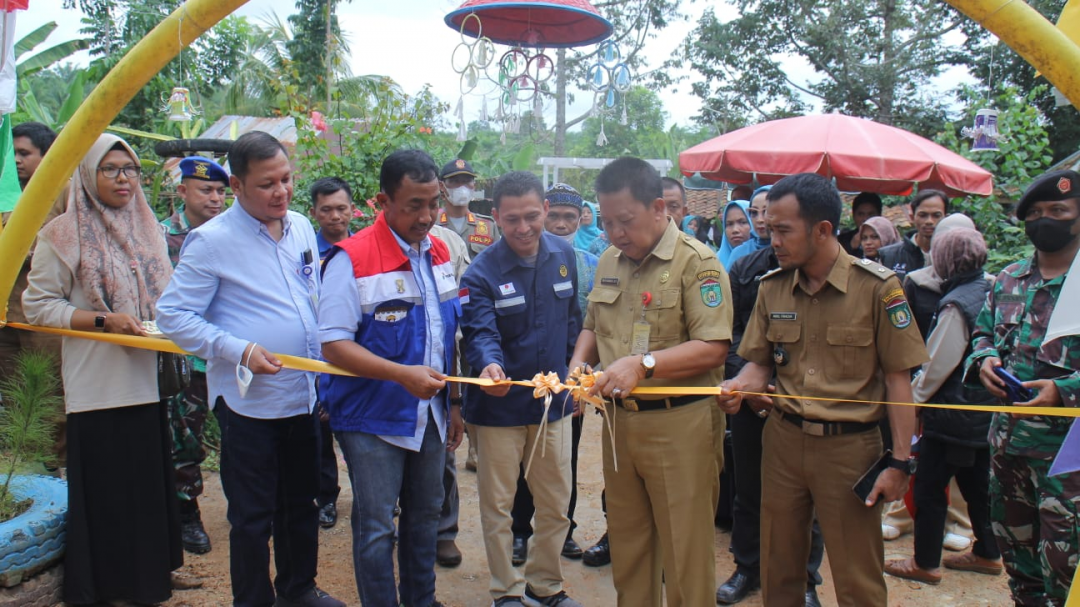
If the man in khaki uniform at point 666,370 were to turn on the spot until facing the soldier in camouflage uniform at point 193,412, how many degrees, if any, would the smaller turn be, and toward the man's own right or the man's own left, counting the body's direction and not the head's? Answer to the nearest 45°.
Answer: approximately 45° to the man's own right

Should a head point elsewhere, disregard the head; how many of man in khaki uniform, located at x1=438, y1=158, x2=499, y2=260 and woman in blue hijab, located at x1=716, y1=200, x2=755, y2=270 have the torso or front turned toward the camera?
2

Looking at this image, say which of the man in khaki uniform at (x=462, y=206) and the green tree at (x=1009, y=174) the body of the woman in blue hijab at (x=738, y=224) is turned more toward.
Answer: the man in khaki uniform

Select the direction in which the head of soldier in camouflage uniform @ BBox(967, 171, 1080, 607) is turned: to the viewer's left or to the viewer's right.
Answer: to the viewer's left

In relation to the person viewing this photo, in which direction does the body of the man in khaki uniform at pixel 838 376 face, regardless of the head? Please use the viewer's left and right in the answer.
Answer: facing the viewer and to the left of the viewer

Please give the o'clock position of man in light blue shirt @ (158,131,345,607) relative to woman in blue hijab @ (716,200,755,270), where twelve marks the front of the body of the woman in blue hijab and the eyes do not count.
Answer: The man in light blue shirt is roughly at 1 o'clock from the woman in blue hijab.

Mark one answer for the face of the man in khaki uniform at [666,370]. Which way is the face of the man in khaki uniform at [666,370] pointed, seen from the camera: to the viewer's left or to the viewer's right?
to the viewer's left

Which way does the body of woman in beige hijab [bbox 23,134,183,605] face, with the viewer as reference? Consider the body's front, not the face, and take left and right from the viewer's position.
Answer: facing the viewer and to the right of the viewer

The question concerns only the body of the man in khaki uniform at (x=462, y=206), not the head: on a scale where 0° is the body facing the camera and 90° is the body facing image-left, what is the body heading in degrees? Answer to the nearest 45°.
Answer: approximately 0°
